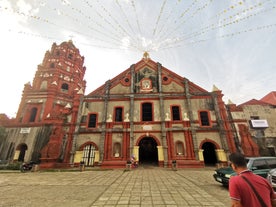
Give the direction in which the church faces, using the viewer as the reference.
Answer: facing the viewer

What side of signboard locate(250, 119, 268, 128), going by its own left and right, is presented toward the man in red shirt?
front

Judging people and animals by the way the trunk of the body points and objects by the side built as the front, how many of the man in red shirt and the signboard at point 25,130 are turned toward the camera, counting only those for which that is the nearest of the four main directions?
1

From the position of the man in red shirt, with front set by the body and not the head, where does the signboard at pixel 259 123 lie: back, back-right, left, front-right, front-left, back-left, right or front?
front-right

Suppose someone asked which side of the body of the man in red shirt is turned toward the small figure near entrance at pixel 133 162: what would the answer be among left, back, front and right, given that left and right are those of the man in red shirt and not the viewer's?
front

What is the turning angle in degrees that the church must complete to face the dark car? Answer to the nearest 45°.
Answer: approximately 45° to its left

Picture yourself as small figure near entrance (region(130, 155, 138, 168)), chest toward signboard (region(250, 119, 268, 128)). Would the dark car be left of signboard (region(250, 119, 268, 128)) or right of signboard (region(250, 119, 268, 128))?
right

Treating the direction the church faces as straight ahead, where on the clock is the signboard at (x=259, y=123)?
The signboard is roughly at 9 o'clock from the church.

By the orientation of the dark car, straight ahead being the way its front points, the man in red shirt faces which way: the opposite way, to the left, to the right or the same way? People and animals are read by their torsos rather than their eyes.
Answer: to the right

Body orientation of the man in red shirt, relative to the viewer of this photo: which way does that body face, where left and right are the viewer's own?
facing away from the viewer and to the left of the viewer

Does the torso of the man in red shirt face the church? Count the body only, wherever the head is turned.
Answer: yes

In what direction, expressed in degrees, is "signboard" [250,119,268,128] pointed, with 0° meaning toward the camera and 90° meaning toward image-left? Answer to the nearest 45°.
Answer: approximately 0°

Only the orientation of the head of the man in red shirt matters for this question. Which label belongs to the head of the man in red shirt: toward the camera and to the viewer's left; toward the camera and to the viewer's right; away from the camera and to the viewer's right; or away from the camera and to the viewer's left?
away from the camera and to the viewer's left

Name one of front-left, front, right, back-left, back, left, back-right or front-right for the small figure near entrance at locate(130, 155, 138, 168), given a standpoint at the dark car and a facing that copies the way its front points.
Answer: front-right

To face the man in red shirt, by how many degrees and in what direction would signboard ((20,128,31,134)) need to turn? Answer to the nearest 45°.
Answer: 0° — it already faces them

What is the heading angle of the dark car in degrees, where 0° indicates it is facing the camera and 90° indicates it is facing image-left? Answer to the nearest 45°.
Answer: approximately 45°

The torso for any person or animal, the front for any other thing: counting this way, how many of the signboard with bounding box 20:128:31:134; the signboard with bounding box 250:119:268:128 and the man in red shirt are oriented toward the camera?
2
